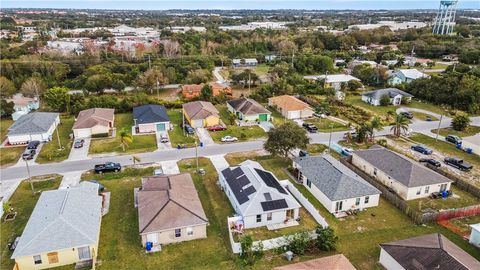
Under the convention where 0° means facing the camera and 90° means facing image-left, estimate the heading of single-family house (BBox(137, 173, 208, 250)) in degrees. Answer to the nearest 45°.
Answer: approximately 180°

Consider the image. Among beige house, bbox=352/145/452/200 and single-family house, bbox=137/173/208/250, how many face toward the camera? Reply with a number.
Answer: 0

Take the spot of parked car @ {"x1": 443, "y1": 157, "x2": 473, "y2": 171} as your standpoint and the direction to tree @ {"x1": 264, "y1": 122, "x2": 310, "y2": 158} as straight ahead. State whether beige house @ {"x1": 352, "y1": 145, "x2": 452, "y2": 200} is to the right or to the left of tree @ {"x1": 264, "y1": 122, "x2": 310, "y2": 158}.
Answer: left

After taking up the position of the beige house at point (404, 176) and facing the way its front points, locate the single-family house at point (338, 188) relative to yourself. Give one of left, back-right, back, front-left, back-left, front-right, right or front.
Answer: left

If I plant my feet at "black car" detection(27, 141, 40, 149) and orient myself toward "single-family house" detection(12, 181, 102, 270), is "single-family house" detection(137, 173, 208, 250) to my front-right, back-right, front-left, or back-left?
front-left

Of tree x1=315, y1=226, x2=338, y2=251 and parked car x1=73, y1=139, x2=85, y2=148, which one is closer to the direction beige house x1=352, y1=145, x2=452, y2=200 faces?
the parked car

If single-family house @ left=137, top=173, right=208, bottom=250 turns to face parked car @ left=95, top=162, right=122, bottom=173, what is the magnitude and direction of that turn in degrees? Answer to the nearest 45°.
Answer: approximately 45° to its left

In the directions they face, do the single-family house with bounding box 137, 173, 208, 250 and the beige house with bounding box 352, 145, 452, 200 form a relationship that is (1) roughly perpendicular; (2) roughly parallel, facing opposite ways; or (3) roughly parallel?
roughly parallel

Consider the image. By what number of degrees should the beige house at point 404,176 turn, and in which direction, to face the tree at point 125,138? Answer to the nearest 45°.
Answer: approximately 45° to its left

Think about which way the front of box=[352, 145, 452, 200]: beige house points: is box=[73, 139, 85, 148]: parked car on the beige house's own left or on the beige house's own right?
on the beige house's own left

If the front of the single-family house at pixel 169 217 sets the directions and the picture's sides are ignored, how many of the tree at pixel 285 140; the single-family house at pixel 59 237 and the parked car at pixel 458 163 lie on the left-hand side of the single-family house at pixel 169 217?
1

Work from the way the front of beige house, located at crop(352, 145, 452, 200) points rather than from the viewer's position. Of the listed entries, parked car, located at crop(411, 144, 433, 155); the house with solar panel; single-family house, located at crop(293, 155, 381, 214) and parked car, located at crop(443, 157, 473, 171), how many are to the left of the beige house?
2

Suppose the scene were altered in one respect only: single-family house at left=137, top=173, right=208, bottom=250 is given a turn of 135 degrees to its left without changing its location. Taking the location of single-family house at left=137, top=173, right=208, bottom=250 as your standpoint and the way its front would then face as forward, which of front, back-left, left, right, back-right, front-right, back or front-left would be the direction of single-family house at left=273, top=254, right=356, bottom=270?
left

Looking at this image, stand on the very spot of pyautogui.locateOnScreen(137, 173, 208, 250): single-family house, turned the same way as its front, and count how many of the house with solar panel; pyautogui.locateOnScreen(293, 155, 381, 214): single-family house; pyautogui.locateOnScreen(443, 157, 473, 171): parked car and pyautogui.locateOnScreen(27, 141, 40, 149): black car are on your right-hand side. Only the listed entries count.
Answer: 3

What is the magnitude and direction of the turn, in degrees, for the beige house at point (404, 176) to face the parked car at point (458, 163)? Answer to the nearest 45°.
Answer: approximately 90° to its right

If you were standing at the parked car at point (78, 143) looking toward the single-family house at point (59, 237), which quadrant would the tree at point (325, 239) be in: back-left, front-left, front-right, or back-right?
front-left

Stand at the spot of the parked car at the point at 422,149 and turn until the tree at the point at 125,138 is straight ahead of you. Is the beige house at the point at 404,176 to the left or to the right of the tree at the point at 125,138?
left

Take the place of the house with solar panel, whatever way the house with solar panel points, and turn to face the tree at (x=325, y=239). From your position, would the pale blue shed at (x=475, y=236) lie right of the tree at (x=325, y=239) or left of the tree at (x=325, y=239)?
left

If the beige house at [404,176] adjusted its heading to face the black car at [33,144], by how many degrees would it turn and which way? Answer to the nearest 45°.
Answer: approximately 45° to its left
